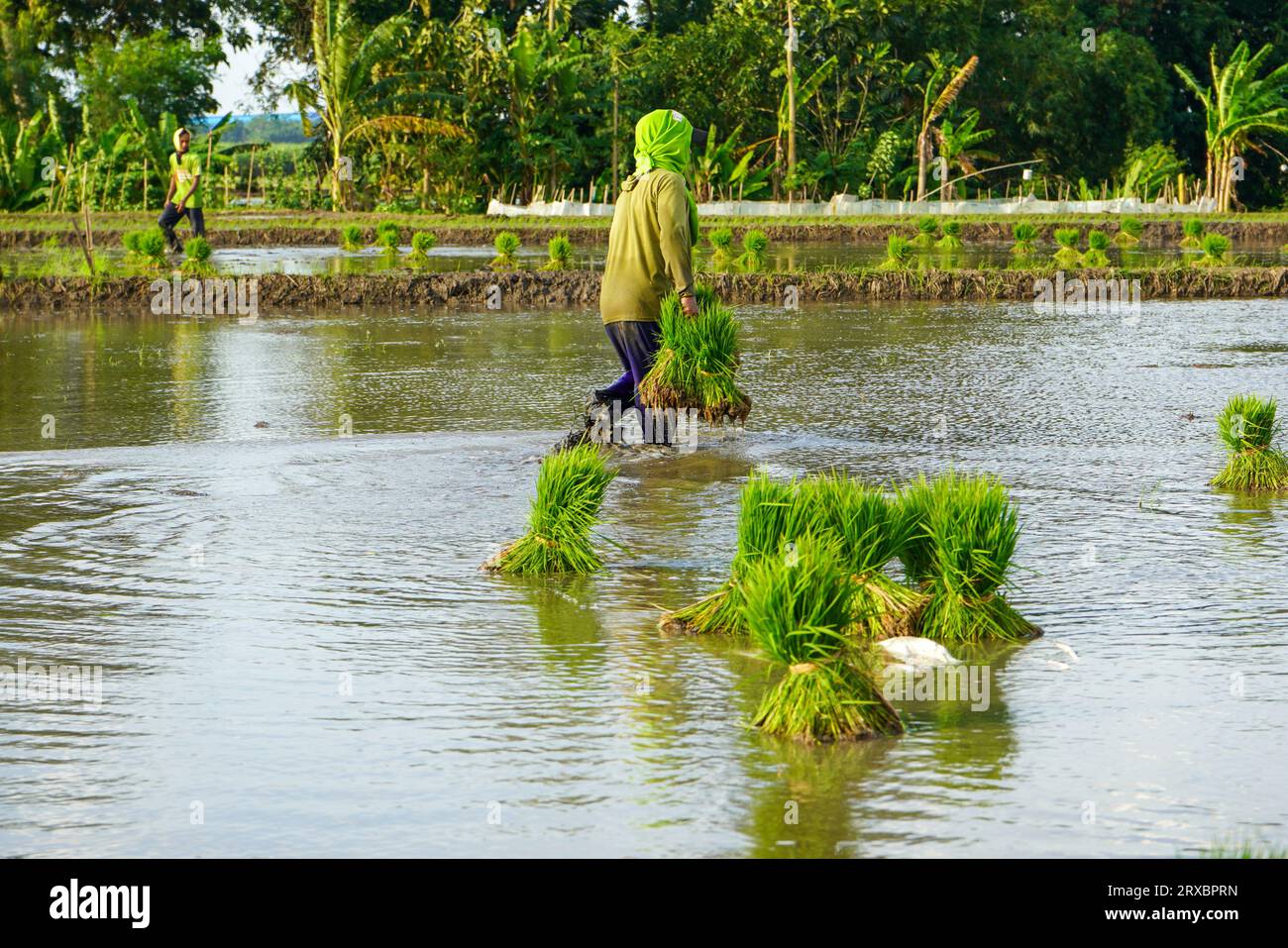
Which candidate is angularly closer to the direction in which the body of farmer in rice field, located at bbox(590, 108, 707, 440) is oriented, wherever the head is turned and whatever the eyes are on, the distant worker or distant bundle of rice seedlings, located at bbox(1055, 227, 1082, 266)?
the distant bundle of rice seedlings

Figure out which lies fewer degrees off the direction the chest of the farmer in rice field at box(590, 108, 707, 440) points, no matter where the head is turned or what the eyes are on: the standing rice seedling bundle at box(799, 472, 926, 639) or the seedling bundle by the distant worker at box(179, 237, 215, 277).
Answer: the seedling bundle by the distant worker

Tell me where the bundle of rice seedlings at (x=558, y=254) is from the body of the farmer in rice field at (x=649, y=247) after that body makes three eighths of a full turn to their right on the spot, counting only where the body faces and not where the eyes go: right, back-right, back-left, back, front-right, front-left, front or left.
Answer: back

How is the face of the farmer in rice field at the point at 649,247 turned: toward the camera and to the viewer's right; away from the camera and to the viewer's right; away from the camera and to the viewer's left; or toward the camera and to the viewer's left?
away from the camera and to the viewer's right

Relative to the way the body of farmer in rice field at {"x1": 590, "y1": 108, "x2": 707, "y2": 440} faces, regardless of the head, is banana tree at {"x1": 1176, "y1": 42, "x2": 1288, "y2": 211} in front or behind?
in front

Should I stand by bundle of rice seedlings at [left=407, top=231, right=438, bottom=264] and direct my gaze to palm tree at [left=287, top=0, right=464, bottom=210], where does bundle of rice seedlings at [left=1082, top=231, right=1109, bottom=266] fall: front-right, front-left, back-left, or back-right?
back-right

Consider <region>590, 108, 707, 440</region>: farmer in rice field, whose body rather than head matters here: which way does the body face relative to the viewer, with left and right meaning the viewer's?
facing away from the viewer and to the right of the viewer

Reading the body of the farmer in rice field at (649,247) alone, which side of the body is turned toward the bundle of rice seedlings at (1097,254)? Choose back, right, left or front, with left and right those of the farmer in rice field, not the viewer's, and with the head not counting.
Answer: front

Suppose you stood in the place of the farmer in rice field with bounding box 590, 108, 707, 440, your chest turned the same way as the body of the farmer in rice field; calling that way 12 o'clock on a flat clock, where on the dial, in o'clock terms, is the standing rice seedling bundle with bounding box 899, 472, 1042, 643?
The standing rice seedling bundle is roughly at 4 o'clock from the farmer in rice field.

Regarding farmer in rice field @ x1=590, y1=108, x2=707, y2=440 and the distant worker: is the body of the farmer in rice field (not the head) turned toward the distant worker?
no

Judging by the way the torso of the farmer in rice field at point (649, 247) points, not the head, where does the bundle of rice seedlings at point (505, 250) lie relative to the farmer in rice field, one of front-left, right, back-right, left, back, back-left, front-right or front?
front-left

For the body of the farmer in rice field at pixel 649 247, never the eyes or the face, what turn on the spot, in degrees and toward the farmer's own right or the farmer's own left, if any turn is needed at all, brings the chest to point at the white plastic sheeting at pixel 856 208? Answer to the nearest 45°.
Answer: approximately 45° to the farmer's own left

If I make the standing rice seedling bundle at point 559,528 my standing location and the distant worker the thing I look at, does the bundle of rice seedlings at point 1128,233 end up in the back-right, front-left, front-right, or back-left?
front-right

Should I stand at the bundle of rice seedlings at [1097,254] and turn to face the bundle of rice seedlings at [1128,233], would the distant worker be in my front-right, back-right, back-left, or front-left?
back-left

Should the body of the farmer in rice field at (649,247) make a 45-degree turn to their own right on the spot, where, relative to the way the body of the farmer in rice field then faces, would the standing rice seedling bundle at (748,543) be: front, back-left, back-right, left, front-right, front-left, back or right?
right

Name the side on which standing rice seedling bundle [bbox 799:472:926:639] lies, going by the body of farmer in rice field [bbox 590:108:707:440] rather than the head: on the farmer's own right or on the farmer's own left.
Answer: on the farmer's own right

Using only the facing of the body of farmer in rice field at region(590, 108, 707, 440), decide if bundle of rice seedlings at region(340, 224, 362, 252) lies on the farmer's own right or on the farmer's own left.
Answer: on the farmer's own left

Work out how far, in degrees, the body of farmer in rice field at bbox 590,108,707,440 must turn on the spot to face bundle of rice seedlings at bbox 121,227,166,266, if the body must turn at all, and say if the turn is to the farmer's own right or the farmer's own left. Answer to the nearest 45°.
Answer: approximately 90° to the farmer's own left

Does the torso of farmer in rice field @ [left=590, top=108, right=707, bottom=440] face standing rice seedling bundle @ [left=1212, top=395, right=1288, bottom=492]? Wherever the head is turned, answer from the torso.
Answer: no
